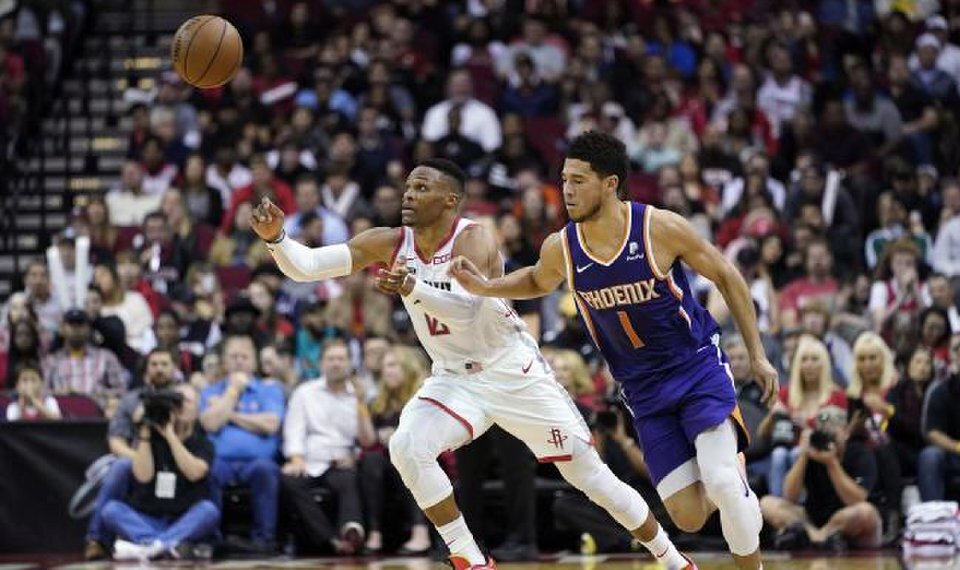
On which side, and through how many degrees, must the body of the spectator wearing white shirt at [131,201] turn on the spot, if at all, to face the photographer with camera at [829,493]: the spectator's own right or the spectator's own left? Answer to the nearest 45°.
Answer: approximately 45° to the spectator's own left

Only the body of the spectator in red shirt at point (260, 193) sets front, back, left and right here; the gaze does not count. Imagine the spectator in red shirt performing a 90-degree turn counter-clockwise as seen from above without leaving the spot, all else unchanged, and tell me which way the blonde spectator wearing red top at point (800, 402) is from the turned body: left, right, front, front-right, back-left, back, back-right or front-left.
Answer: front-right

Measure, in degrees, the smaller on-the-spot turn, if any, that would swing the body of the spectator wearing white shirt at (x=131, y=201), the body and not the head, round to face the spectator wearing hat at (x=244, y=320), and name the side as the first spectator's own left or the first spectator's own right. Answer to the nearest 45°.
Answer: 0° — they already face them

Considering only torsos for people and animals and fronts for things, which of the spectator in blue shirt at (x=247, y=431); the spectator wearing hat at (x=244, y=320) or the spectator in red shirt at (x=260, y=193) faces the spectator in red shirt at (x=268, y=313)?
the spectator in red shirt at (x=260, y=193)

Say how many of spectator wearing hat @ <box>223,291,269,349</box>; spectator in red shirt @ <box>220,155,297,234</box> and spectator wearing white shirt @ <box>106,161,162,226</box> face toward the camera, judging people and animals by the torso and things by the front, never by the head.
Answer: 3

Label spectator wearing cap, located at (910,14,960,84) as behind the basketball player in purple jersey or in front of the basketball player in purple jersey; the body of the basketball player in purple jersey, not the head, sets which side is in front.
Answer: behind

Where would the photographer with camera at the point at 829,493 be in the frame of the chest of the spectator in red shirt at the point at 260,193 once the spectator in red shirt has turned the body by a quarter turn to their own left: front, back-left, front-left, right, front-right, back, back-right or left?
front-right

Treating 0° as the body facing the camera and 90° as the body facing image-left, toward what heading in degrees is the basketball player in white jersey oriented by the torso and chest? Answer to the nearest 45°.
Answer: approximately 45°

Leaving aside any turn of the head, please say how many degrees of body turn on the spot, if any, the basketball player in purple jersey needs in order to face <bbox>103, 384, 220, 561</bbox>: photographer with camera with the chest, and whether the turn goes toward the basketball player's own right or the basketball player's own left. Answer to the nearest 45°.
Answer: approximately 90° to the basketball player's own right

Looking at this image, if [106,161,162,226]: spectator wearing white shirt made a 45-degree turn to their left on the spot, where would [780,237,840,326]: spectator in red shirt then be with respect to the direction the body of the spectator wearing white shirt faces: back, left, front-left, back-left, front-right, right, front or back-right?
front

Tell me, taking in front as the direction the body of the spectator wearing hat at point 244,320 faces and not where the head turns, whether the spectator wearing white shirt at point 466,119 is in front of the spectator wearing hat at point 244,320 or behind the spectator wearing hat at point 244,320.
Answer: behind

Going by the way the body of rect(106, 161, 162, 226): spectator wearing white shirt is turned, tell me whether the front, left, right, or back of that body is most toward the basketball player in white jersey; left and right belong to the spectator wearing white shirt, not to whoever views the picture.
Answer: front

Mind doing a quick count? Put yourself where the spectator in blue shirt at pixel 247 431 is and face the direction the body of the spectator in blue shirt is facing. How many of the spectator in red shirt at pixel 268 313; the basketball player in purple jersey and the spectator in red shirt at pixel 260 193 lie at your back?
2

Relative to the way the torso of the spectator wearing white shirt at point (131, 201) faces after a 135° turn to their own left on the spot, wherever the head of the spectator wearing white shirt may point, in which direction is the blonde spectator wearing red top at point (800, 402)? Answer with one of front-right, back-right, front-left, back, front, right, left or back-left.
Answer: right

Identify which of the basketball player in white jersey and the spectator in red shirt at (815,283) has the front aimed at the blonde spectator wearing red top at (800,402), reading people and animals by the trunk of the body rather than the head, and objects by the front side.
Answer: the spectator in red shirt
